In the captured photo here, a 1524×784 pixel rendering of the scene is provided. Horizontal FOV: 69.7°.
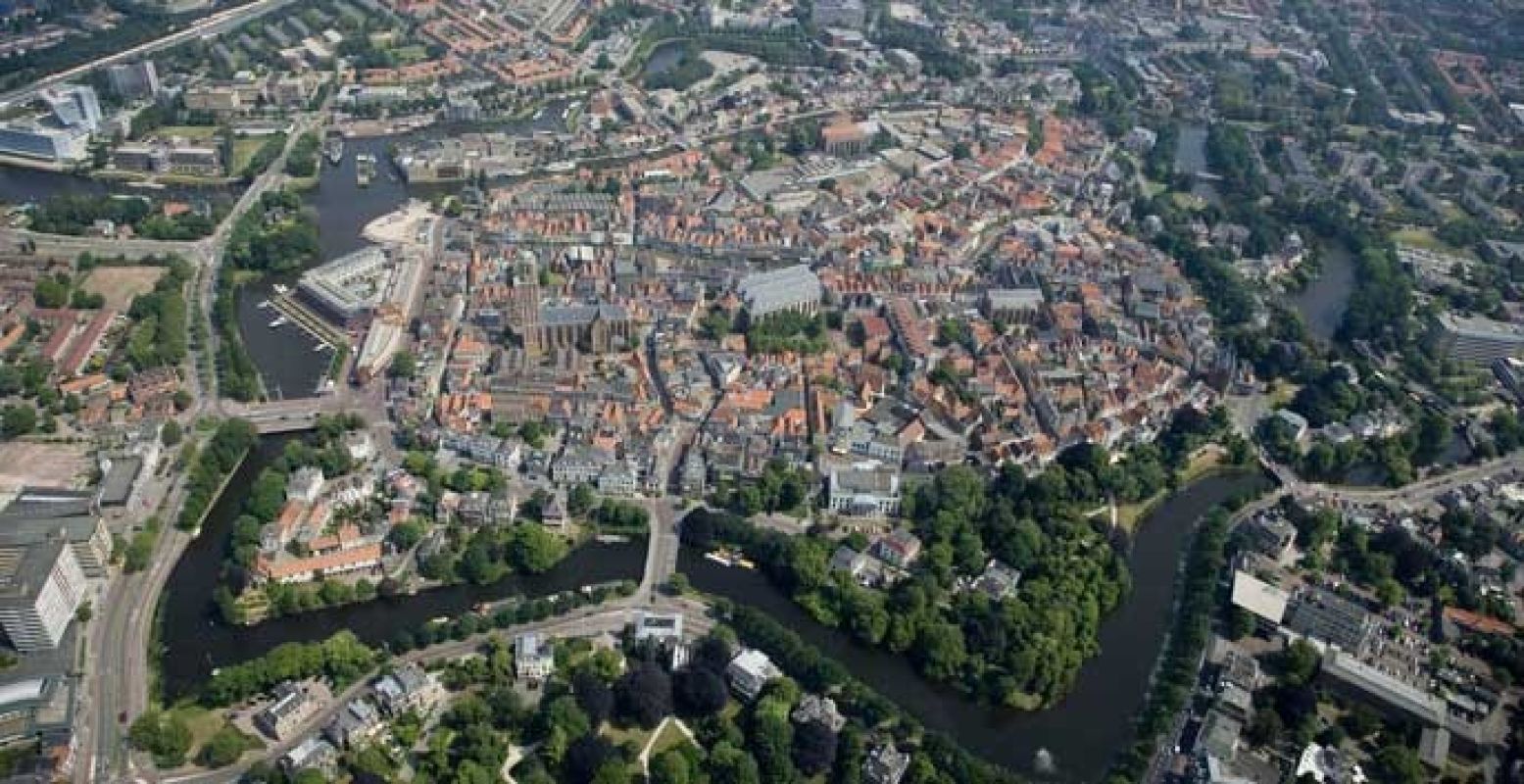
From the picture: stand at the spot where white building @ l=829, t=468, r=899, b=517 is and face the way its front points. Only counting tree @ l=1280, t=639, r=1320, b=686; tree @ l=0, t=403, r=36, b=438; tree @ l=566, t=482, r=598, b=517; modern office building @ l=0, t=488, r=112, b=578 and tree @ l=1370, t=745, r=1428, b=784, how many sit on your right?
3

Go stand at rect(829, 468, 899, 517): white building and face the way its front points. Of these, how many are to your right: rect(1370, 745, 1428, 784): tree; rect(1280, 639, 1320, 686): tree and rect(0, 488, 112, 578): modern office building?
1

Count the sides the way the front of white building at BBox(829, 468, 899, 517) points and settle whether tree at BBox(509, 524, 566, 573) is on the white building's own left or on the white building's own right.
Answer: on the white building's own right

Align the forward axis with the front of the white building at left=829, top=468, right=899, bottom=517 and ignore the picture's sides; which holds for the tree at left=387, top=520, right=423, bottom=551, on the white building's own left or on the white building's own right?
on the white building's own right

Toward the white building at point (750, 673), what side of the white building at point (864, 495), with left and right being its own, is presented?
front

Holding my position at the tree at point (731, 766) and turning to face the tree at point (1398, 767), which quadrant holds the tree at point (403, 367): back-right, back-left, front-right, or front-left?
back-left

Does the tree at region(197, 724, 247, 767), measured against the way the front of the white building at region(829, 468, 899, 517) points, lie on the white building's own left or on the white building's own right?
on the white building's own right

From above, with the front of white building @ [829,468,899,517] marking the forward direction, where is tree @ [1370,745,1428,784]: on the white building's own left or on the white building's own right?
on the white building's own left

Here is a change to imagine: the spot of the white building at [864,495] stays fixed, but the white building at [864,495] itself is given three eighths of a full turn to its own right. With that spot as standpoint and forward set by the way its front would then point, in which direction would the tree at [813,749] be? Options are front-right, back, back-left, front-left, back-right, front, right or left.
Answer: back-left

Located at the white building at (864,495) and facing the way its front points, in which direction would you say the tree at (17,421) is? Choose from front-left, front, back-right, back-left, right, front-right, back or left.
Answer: right

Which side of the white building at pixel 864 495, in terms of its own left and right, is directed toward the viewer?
front

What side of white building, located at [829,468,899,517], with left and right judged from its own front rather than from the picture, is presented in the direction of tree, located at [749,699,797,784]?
front

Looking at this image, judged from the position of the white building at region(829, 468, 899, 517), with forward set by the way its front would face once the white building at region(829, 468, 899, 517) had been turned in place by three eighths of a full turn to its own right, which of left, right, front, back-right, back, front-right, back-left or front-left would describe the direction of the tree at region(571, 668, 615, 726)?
left

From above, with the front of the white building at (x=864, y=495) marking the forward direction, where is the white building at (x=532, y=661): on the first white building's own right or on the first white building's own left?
on the first white building's own right

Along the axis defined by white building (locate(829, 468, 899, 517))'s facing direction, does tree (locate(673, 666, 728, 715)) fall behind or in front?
in front

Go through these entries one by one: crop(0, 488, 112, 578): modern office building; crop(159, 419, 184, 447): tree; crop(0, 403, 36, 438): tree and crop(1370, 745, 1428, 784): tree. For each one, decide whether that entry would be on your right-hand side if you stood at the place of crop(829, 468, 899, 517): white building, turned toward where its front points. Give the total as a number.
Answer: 3

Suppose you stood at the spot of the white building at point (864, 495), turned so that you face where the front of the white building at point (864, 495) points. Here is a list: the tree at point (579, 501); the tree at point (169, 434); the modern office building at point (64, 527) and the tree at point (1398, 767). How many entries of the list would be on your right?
3

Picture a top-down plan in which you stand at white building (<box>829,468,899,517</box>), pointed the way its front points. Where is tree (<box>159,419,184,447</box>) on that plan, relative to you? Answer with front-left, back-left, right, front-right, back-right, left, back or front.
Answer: right
